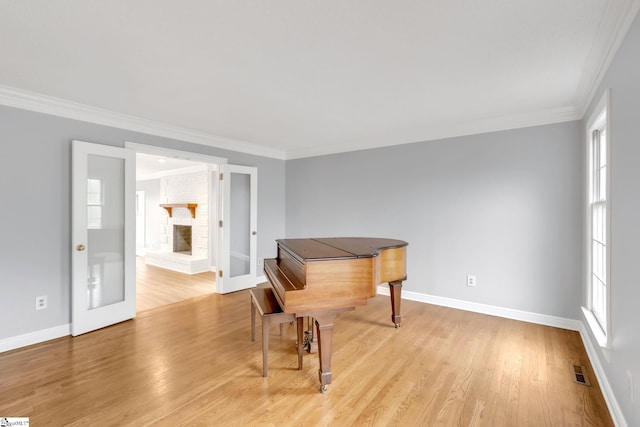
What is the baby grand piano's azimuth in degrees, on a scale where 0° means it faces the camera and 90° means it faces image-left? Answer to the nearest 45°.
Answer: approximately 45°

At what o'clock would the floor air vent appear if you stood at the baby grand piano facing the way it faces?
The floor air vent is roughly at 7 o'clock from the baby grand piano.

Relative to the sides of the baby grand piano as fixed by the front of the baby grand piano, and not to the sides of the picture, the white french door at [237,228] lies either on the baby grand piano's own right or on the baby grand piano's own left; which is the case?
on the baby grand piano's own right

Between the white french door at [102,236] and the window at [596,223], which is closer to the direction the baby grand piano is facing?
the white french door

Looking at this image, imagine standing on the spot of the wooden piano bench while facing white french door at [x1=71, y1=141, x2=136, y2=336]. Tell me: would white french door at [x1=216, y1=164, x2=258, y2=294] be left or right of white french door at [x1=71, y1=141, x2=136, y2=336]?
right

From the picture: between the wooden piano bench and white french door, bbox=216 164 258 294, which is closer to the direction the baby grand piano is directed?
the wooden piano bench

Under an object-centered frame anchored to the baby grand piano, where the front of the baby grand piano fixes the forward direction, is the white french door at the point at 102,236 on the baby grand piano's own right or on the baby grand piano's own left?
on the baby grand piano's own right

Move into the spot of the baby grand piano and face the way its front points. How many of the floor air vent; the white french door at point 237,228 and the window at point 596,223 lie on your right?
1
